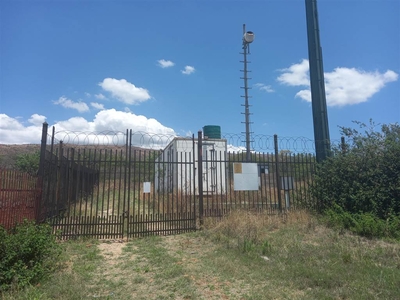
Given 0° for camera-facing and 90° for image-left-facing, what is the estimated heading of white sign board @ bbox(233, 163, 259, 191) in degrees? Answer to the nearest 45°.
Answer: approximately 0°

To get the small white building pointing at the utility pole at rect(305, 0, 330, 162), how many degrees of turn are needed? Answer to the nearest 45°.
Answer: approximately 90° to its left

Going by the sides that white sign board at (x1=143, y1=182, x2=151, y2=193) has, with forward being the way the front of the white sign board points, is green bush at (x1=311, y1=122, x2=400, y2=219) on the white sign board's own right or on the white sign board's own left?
on the white sign board's own left

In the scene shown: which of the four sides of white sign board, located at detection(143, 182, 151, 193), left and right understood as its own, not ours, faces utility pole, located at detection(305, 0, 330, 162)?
left

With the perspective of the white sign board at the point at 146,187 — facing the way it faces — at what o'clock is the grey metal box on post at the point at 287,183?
the grey metal box on post at the point at 287,183 is roughly at 9 o'clock from the white sign board at the point at 146,187.

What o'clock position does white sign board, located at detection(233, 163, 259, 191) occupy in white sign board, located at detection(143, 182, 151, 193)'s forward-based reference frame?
white sign board, located at detection(233, 163, 259, 191) is roughly at 9 o'clock from white sign board, located at detection(143, 182, 151, 193).

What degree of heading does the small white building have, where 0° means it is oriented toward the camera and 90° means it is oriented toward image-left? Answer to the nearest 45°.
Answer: approximately 0°

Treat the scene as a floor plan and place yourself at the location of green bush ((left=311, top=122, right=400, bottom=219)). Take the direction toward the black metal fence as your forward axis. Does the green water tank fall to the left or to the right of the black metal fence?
right

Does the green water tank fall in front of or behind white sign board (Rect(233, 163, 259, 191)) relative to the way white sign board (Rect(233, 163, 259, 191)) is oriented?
behind
